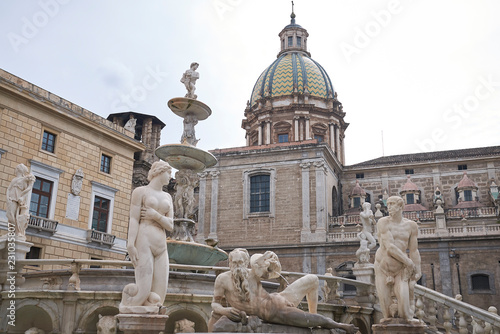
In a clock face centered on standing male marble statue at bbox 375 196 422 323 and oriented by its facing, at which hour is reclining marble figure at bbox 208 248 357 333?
The reclining marble figure is roughly at 3 o'clock from the standing male marble statue.

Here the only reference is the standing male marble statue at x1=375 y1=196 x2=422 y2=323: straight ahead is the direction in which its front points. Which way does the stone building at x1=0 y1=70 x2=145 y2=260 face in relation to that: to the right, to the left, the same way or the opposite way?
to the left

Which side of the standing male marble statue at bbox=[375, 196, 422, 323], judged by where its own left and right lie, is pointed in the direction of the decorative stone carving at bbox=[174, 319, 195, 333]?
right

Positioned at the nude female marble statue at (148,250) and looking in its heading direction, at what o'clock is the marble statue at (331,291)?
The marble statue is roughly at 9 o'clock from the nude female marble statue.

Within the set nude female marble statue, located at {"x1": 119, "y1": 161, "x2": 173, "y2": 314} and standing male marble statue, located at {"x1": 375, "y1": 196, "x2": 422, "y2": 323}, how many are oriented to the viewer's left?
0

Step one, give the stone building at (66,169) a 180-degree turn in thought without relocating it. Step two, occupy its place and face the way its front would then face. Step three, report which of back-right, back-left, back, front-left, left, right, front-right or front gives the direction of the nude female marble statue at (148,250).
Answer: back-left

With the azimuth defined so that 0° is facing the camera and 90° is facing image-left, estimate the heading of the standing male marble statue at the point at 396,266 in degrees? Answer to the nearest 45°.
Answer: approximately 0°

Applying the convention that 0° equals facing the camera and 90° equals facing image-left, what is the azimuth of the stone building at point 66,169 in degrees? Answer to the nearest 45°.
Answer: approximately 315°

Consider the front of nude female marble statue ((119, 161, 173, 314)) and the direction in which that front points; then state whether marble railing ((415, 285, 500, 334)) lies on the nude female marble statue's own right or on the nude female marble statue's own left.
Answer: on the nude female marble statue's own left

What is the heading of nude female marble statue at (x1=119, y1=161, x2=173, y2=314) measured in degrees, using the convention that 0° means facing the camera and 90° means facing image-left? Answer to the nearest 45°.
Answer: approximately 315°

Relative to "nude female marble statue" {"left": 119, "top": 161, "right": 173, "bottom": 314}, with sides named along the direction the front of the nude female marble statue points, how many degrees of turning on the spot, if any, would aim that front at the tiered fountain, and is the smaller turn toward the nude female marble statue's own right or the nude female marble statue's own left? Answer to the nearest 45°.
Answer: approximately 135° to the nude female marble statue's own left

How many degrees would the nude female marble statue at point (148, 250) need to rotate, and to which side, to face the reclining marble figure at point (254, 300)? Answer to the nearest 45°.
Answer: approximately 45° to its left

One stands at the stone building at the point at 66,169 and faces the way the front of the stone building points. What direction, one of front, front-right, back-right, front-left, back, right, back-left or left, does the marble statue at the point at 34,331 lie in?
front-right

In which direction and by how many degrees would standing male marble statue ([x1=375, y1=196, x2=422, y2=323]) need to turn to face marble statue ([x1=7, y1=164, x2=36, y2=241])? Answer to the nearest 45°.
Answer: approximately 90° to its right

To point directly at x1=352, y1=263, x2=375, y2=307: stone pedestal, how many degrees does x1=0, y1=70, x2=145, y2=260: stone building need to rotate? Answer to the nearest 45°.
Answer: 0° — it already faces it
